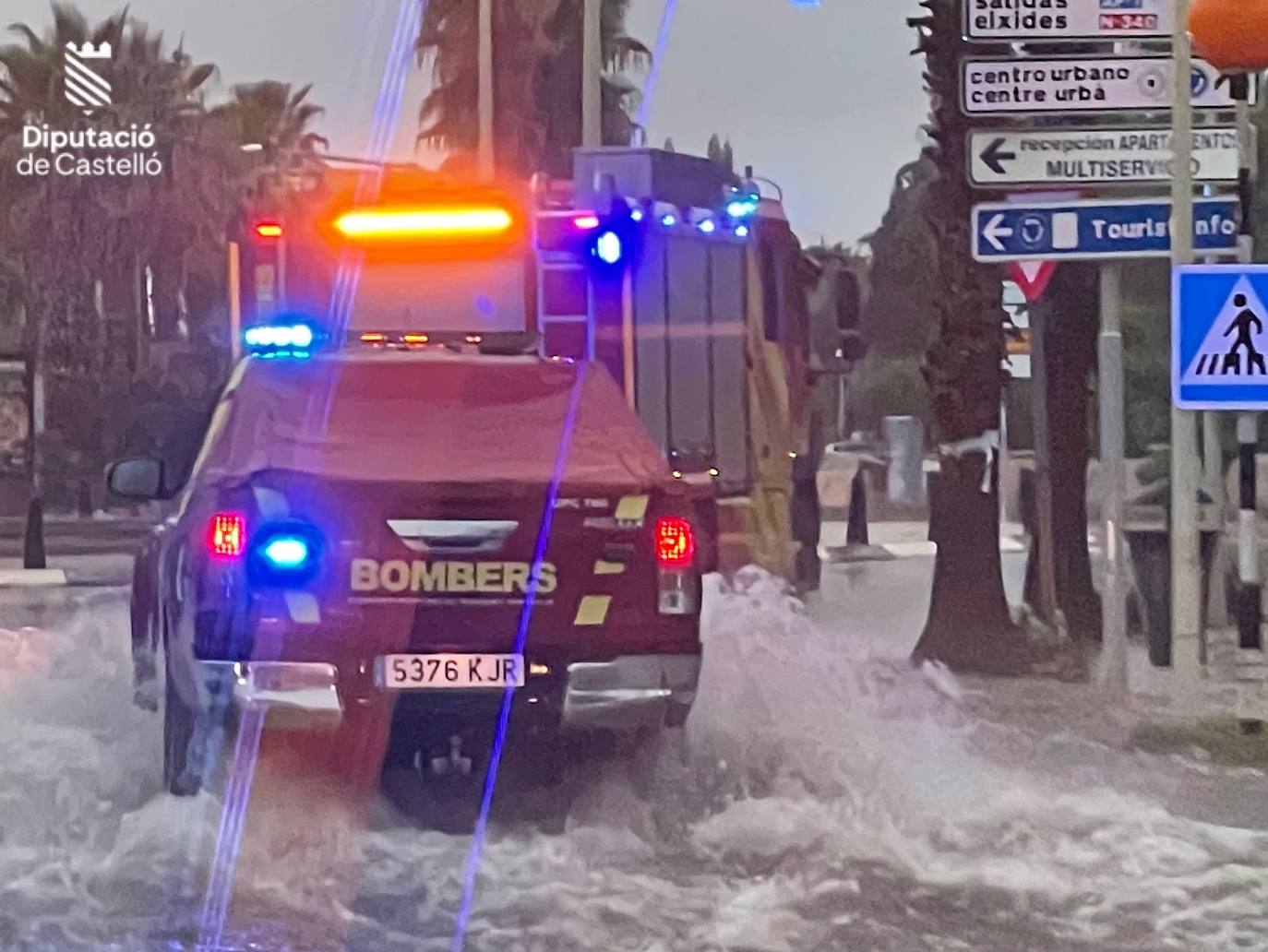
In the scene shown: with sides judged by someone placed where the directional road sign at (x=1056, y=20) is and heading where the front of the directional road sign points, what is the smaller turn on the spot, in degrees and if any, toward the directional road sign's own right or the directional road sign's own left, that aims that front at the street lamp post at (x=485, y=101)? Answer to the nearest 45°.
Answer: approximately 135° to the directional road sign's own right

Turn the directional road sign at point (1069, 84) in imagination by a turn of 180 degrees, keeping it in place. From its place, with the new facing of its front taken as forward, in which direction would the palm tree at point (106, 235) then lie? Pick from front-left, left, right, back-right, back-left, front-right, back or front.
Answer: front-left

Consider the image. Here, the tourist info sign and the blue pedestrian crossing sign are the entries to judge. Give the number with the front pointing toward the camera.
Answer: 2

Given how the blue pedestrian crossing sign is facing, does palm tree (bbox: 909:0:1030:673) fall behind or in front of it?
behind

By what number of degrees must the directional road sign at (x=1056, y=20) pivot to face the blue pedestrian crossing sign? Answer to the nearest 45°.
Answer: approximately 45° to its left

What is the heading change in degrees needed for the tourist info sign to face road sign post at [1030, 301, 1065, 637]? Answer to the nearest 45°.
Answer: approximately 180°

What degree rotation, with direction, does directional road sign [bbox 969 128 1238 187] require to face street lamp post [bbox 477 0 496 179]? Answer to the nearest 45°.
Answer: approximately 135° to its right

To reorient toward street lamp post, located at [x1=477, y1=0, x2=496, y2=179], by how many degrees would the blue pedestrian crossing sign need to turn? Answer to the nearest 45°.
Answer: approximately 135° to its right

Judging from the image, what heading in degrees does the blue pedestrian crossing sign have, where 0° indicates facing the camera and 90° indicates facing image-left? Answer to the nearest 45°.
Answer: approximately 0°
